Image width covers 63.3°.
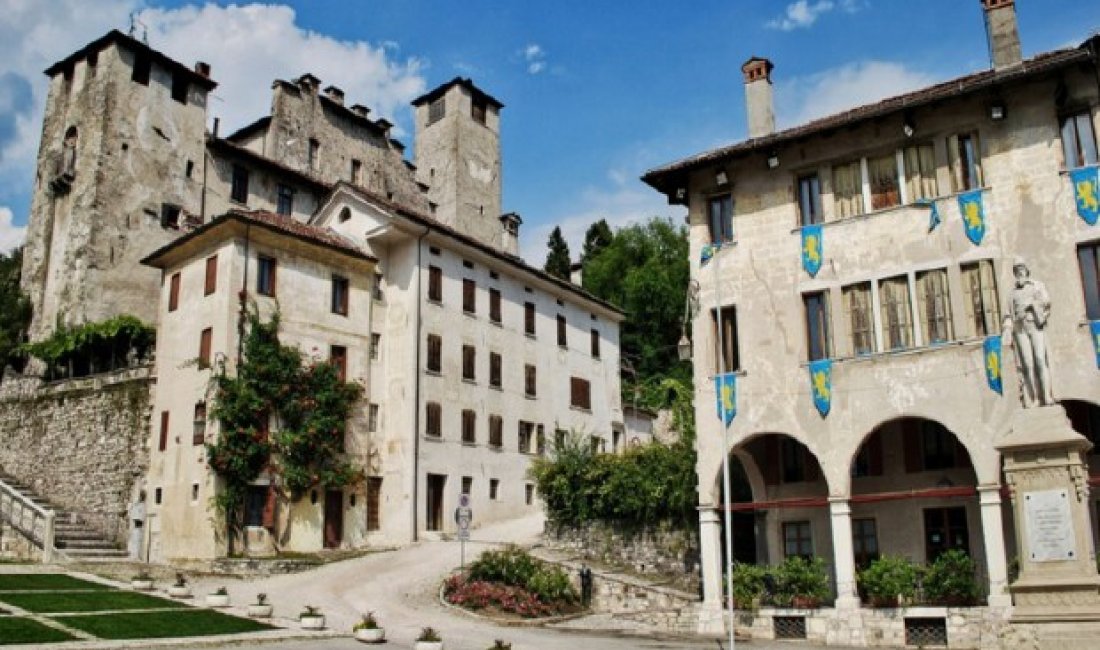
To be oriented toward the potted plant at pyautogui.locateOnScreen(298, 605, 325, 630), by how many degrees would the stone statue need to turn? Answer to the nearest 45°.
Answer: approximately 90° to its right

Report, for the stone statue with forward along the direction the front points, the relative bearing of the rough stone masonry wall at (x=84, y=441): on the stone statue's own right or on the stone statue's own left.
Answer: on the stone statue's own right

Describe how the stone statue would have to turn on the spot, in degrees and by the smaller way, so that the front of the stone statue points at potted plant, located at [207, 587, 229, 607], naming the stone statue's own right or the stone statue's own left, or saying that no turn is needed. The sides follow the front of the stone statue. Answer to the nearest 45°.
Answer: approximately 90° to the stone statue's own right

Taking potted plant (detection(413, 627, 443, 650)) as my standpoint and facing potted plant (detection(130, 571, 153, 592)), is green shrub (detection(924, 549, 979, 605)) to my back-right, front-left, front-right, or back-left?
back-right

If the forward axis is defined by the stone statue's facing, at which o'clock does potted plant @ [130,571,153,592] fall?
The potted plant is roughly at 3 o'clock from the stone statue.

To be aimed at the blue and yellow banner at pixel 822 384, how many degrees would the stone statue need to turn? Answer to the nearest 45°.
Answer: approximately 135° to its right

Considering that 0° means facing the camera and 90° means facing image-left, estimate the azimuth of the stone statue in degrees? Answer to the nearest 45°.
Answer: approximately 0°

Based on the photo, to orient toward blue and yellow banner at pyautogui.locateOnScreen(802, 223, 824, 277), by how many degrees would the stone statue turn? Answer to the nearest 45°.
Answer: approximately 135° to its right

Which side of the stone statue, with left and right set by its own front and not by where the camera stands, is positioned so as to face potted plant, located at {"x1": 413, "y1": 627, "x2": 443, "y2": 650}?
right
